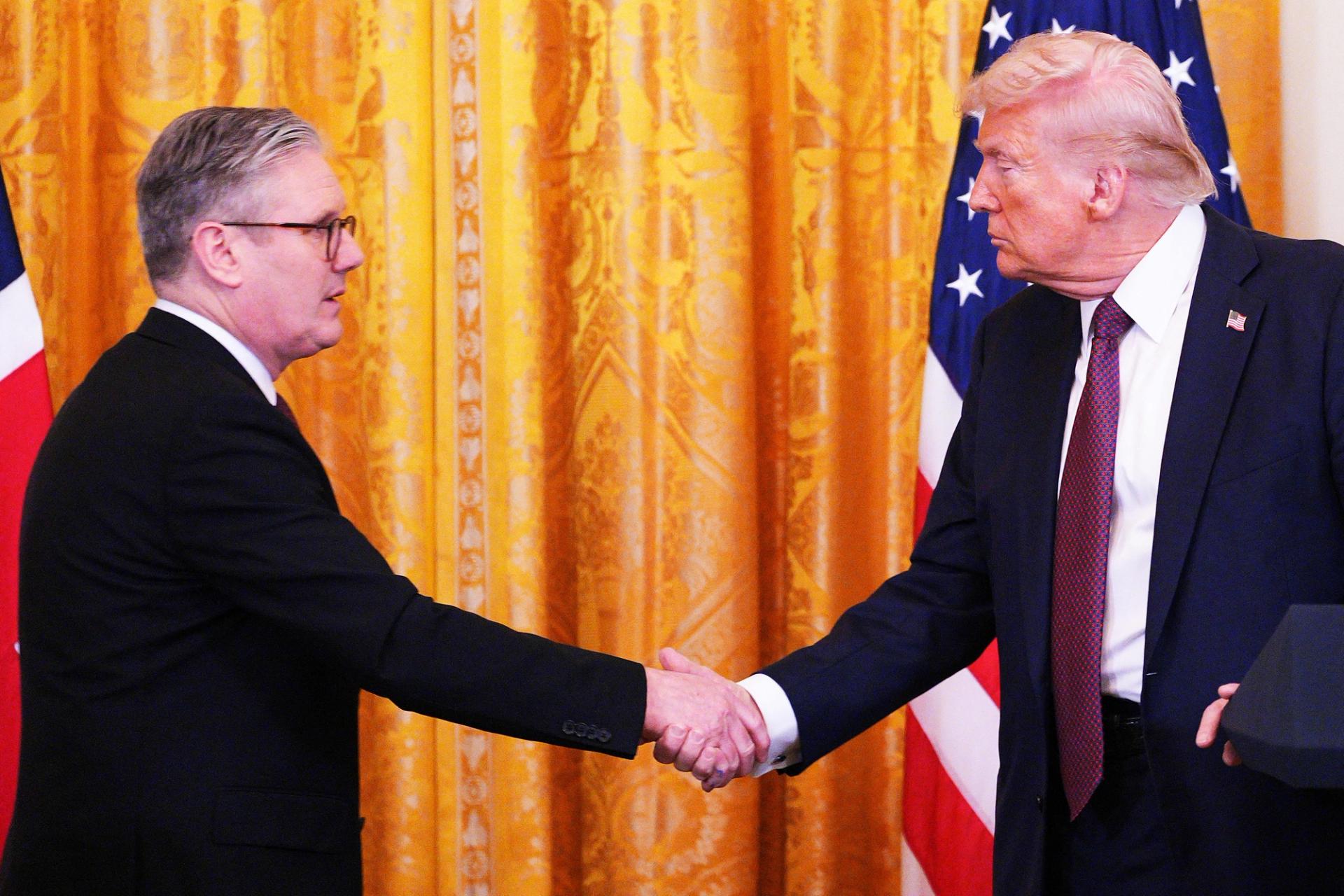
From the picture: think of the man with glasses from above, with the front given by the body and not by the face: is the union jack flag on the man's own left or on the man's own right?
on the man's own left

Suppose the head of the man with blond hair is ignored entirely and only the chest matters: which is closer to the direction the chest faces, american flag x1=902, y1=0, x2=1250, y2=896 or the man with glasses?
the man with glasses

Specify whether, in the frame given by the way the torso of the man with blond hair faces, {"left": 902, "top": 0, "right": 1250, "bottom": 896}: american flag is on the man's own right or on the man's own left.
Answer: on the man's own right

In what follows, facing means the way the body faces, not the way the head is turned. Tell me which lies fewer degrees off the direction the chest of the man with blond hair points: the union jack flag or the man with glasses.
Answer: the man with glasses

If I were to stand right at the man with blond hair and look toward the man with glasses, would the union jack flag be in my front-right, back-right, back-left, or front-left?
front-right

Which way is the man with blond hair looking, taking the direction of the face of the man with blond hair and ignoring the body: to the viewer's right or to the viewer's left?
to the viewer's left

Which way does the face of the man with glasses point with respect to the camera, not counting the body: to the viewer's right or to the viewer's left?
to the viewer's right

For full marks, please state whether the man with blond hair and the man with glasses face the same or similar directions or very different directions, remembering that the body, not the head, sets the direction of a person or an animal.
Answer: very different directions

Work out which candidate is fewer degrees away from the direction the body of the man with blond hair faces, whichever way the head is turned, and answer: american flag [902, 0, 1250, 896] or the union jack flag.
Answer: the union jack flag

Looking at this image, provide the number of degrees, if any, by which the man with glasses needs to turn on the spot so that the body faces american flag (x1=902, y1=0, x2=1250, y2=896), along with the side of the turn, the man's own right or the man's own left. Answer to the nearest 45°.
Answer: approximately 45° to the man's own left

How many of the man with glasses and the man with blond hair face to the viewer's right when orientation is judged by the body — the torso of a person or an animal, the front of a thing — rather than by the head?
1

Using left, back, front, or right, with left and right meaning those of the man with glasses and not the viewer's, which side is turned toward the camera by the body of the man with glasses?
right
